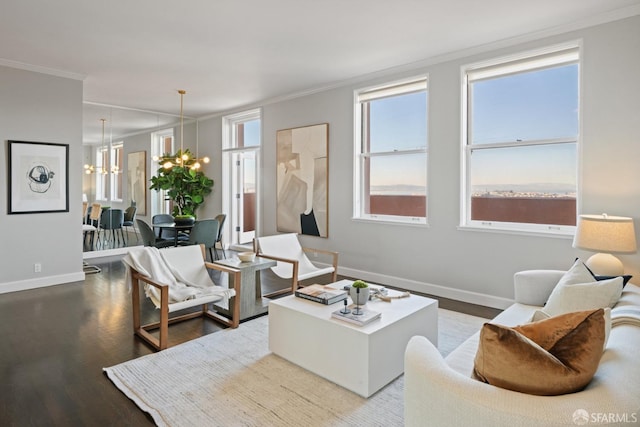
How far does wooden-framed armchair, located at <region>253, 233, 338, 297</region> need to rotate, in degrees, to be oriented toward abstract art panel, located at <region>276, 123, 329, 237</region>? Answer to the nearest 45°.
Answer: approximately 135° to its left

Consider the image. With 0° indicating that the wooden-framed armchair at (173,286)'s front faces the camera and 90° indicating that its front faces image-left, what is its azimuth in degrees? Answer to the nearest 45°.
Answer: approximately 315°

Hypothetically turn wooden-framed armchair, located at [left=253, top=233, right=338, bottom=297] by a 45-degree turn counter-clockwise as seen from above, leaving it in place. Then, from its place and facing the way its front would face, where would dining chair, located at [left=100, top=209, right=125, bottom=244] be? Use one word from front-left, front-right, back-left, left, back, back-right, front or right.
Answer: back-left

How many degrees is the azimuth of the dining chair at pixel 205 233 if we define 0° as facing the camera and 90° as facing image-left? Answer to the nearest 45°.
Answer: approximately 135°

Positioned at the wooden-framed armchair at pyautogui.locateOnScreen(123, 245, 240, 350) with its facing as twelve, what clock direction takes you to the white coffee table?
The white coffee table is roughly at 12 o'clock from the wooden-framed armchair.

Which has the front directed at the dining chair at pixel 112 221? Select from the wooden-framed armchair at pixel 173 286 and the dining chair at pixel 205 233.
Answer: the dining chair at pixel 205 233

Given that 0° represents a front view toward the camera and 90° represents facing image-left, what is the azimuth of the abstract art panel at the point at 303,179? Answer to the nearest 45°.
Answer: approximately 45°

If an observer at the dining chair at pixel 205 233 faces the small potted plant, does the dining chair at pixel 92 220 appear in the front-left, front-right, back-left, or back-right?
back-right

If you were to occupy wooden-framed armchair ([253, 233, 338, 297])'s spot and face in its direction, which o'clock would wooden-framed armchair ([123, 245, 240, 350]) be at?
wooden-framed armchair ([123, 245, 240, 350]) is roughly at 3 o'clock from wooden-framed armchair ([253, 233, 338, 297]).

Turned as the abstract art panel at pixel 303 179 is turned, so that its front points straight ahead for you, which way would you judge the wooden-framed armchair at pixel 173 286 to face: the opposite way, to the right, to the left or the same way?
to the left

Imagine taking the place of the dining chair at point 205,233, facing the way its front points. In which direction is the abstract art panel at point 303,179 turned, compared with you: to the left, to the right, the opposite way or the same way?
to the left
